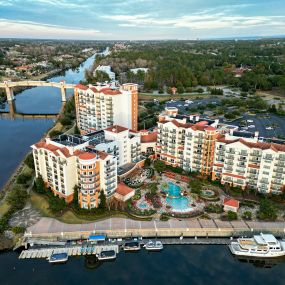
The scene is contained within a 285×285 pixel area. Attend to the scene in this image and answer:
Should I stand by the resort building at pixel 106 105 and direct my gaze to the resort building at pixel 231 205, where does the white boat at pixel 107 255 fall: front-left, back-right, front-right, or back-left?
front-right

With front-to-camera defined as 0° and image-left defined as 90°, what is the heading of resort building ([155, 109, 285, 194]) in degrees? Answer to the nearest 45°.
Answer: approximately 45°

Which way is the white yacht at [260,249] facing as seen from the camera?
to the viewer's right

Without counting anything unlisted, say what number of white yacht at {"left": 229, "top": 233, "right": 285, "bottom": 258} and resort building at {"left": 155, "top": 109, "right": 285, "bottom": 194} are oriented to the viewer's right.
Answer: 1

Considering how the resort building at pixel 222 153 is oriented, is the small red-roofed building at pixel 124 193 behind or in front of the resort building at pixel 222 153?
in front

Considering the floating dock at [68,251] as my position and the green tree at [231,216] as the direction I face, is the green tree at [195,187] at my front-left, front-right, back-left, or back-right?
front-left
